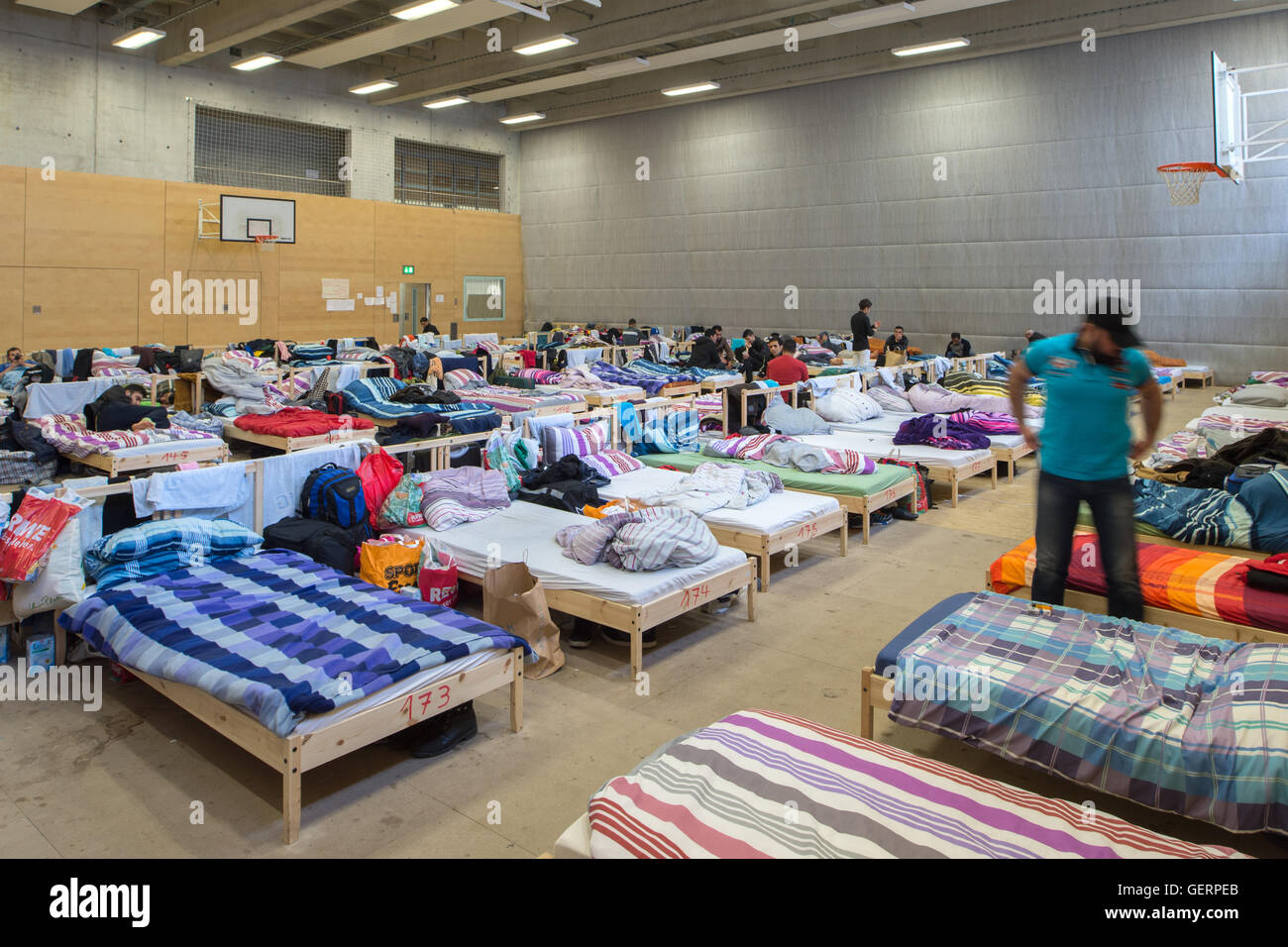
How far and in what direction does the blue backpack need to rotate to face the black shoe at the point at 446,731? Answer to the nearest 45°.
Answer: approximately 45° to its right

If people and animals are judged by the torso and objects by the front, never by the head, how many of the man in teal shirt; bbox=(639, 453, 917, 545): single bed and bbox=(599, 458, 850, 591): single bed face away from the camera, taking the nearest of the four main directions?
0

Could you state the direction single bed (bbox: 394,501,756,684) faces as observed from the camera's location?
facing the viewer and to the right of the viewer

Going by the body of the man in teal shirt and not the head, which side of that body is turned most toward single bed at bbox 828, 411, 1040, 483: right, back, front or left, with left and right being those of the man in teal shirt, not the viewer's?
back

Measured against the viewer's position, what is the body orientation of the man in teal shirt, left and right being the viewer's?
facing the viewer

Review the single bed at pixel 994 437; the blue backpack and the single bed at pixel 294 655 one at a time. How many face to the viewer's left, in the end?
0

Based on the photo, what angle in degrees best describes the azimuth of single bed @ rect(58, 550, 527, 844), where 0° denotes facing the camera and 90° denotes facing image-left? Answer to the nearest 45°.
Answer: approximately 315°

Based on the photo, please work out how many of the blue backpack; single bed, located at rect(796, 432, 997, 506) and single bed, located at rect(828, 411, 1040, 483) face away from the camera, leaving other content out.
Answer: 0

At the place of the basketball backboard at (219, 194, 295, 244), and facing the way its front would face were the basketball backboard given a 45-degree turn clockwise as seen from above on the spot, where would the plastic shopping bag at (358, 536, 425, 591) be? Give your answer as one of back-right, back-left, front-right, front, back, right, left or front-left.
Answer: front

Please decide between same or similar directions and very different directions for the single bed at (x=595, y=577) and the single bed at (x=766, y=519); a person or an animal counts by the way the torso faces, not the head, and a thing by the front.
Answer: same or similar directions
